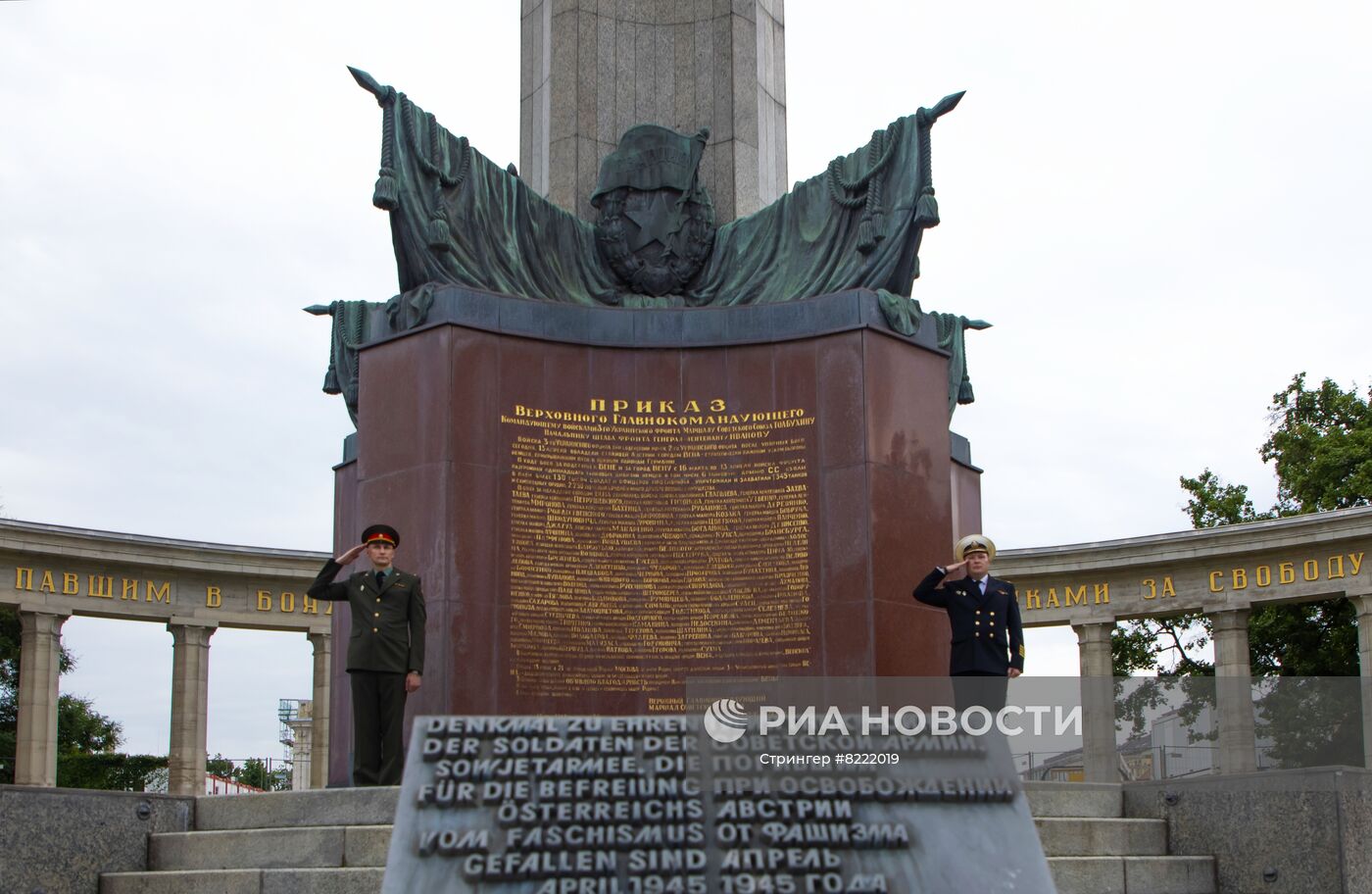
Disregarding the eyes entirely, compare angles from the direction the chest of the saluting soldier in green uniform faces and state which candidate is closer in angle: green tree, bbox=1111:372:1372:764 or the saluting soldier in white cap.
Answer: the saluting soldier in white cap

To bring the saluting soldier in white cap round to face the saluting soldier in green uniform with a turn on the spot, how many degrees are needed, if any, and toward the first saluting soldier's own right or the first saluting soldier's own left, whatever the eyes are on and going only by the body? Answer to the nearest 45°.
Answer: approximately 90° to the first saluting soldier's own right

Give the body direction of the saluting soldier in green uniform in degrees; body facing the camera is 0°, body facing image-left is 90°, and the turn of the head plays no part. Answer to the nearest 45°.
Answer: approximately 0°

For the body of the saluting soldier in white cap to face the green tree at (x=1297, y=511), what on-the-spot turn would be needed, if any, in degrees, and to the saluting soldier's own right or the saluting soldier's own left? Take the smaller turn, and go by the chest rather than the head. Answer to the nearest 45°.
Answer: approximately 180°

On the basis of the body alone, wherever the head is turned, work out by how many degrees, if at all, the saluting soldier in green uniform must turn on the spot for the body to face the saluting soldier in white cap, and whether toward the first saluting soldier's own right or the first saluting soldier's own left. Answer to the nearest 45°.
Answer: approximately 90° to the first saluting soldier's own left

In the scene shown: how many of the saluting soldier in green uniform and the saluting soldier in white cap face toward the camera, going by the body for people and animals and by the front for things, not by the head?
2

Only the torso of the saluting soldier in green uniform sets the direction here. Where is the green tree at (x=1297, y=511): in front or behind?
behind
